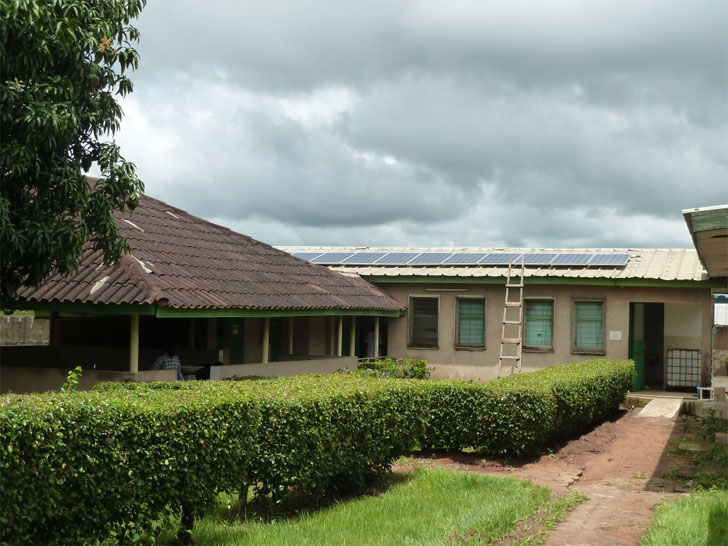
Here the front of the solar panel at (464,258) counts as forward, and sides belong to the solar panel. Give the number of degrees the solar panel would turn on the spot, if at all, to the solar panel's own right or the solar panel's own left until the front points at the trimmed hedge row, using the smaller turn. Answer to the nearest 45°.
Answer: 0° — it already faces it

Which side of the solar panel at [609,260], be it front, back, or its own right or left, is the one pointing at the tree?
front

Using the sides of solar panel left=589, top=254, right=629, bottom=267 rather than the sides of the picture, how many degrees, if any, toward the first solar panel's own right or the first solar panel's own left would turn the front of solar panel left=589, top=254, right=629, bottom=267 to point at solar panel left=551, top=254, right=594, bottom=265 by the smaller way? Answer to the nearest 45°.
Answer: approximately 90° to the first solar panel's own right

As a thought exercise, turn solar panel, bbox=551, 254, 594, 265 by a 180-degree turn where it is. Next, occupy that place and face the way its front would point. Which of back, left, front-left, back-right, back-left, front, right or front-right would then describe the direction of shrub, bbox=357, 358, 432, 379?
back-left

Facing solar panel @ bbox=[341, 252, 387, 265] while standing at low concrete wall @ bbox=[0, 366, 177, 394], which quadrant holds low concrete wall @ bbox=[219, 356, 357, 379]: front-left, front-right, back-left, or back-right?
front-right

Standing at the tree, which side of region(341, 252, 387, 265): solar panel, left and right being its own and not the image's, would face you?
front

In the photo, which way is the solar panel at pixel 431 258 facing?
toward the camera

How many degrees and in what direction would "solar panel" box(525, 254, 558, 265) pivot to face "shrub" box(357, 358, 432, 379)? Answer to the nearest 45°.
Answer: approximately 45° to its right

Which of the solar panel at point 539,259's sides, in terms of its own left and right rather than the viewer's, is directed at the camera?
front

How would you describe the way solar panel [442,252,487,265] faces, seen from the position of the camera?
facing the viewer

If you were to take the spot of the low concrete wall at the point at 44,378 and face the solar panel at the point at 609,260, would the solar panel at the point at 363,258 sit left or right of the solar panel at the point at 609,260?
left
